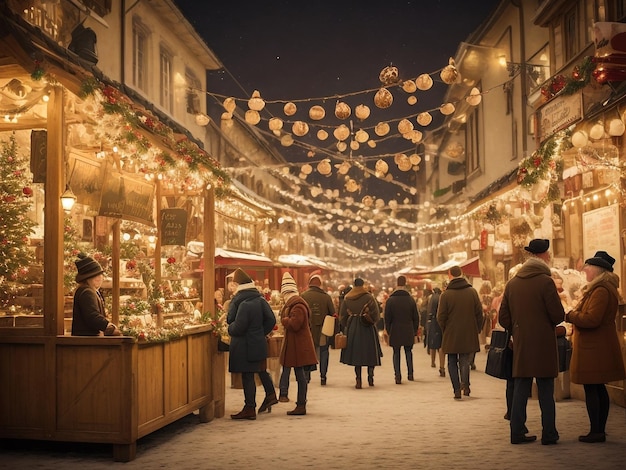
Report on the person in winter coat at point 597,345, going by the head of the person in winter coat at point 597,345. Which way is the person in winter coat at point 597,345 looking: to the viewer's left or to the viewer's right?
to the viewer's left

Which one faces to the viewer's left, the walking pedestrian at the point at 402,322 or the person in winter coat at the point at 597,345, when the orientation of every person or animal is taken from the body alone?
the person in winter coat

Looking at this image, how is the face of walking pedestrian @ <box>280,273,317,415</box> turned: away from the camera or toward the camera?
away from the camera

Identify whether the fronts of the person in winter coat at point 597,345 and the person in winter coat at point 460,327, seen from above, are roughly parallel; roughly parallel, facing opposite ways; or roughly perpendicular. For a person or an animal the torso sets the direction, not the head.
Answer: roughly perpendicular

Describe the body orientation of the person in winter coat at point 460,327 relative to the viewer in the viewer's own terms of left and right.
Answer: facing away from the viewer

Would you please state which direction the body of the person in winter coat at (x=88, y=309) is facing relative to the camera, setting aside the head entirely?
to the viewer's right

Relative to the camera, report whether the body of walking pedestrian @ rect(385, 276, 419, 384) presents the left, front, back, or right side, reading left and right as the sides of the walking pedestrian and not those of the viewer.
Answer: back

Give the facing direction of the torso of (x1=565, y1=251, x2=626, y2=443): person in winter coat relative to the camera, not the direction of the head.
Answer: to the viewer's left

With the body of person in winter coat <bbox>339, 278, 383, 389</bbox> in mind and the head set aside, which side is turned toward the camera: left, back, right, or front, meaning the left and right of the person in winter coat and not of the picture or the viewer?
back

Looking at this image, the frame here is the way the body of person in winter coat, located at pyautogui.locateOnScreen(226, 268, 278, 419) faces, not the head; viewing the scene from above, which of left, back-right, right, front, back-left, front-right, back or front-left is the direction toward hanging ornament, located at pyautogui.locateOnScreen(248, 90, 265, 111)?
front-right

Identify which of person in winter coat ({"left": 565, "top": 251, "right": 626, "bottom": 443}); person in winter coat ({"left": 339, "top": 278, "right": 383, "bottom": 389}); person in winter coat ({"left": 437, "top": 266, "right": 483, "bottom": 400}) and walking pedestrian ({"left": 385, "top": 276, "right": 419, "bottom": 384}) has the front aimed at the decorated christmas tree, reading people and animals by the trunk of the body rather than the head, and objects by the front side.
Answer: person in winter coat ({"left": 565, "top": 251, "right": 626, "bottom": 443})

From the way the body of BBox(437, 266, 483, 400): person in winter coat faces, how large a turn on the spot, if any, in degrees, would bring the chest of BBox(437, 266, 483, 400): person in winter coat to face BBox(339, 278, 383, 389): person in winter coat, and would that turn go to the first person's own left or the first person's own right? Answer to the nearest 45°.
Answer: approximately 45° to the first person's own left
